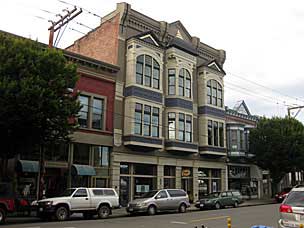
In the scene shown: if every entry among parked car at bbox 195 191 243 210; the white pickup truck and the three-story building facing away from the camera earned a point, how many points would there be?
0

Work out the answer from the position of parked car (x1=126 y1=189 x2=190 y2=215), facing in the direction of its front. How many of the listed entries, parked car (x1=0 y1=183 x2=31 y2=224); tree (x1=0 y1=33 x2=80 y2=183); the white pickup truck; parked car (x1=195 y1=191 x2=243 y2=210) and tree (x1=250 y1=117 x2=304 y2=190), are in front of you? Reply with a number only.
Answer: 3

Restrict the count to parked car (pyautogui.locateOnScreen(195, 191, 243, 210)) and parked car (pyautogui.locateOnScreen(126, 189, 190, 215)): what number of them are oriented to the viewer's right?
0

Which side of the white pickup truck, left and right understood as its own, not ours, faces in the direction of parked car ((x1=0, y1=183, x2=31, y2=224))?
front

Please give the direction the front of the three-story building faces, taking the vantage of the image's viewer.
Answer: facing the viewer and to the right of the viewer

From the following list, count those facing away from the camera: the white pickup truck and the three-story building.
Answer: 0

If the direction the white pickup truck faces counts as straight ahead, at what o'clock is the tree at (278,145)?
The tree is roughly at 6 o'clock from the white pickup truck.

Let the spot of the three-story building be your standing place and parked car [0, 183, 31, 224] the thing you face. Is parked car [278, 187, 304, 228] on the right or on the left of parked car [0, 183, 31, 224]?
left

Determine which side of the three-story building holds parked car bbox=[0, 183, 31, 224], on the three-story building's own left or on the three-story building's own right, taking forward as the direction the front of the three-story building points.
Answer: on the three-story building's own right

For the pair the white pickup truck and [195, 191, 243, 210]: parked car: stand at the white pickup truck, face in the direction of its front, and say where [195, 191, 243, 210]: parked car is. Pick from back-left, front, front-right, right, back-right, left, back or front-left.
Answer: back

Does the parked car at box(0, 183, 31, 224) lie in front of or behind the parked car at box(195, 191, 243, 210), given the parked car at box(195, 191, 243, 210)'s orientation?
in front

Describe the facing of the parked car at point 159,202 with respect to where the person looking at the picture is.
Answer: facing the viewer and to the left of the viewer

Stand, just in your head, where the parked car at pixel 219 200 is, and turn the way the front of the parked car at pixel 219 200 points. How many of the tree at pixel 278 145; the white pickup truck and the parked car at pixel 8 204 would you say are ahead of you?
2
